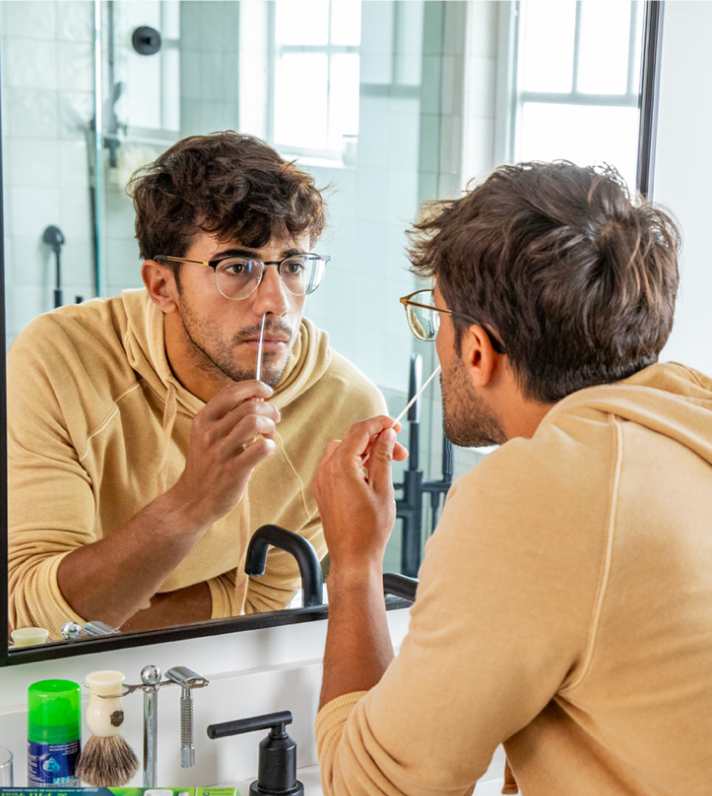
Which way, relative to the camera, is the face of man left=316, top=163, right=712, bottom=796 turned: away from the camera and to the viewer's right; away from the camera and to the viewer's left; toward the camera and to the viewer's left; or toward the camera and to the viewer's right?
away from the camera and to the viewer's left

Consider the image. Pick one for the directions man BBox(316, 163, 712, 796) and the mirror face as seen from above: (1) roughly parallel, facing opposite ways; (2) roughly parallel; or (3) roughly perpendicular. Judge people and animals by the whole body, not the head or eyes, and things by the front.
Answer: roughly parallel, facing opposite ways

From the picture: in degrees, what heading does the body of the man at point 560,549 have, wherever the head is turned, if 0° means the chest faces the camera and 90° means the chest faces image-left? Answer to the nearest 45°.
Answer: approximately 135°

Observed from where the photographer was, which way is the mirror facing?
facing the viewer and to the right of the viewer
